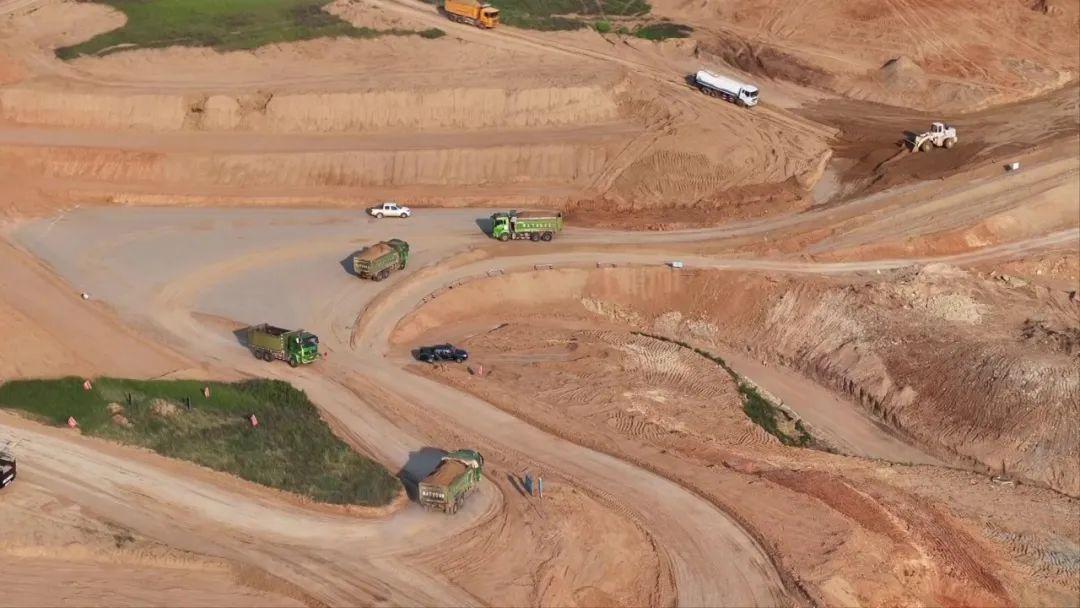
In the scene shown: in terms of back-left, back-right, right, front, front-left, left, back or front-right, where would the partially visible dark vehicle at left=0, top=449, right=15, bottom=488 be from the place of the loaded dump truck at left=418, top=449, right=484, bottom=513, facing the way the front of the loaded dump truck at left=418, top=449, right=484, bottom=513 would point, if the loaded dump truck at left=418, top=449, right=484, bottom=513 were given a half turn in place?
front-right

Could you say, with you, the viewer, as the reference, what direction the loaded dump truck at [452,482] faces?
facing away from the viewer and to the right of the viewer
